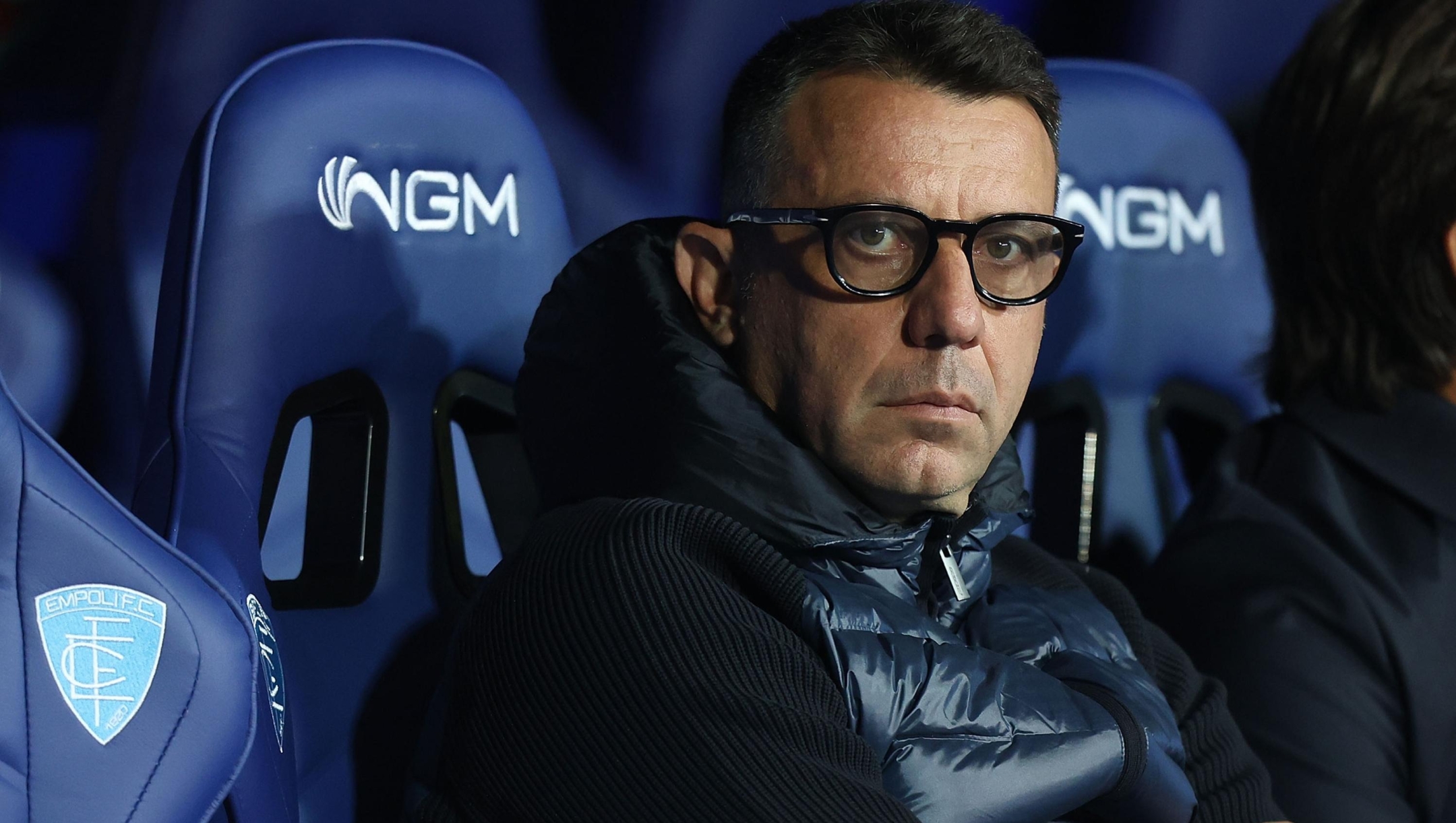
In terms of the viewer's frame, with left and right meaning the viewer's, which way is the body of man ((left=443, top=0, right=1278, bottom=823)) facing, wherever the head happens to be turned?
facing the viewer and to the right of the viewer

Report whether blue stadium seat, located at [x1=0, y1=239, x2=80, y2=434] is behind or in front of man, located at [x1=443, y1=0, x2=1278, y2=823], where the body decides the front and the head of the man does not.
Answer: behind

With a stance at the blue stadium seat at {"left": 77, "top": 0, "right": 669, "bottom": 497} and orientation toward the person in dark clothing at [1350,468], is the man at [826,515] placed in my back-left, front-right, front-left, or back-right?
front-right

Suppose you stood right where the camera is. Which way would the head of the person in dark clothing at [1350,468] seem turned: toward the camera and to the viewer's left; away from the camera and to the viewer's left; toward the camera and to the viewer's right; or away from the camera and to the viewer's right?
away from the camera and to the viewer's right

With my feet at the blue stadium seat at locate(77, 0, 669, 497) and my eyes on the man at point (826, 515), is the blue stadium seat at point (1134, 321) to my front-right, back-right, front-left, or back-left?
front-left

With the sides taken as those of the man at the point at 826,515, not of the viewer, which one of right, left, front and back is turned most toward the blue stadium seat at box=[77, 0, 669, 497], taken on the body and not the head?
back

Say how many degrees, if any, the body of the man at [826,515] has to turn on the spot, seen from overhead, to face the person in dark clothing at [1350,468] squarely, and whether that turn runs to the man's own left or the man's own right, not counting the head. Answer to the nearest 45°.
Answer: approximately 90° to the man's own left

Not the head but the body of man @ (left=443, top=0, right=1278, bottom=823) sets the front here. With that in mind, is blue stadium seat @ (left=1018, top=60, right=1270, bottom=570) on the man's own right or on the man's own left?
on the man's own left
